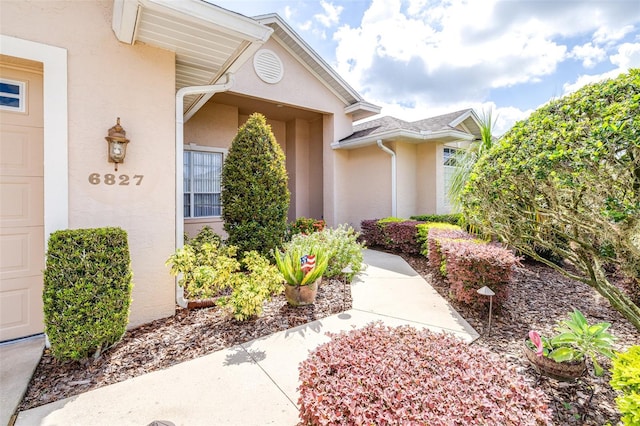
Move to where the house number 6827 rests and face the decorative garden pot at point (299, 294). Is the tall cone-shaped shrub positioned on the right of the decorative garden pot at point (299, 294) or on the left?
left

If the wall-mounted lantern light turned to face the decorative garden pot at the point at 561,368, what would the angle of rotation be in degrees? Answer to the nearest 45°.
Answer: approximately 45° to its left

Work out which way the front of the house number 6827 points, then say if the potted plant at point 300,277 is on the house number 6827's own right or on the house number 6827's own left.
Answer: on the house number 6827's own left

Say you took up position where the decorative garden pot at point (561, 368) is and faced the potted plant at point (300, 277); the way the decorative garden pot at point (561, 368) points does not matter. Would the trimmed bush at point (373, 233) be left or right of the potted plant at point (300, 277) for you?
right

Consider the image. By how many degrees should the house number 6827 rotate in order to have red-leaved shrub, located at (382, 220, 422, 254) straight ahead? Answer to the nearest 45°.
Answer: approximately 90° to its left
